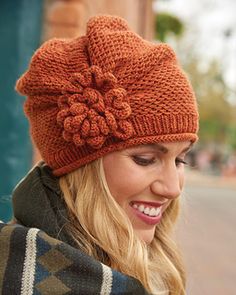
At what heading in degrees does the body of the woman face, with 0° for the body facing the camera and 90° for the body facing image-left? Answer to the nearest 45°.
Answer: approximately 315°

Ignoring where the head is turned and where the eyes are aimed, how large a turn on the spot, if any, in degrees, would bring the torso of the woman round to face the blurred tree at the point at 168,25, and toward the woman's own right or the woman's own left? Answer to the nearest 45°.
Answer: approximately 135° to the woman's own left

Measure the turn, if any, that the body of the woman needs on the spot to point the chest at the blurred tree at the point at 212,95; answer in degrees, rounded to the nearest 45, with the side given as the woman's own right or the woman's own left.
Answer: approximately 135° to the woman's own left

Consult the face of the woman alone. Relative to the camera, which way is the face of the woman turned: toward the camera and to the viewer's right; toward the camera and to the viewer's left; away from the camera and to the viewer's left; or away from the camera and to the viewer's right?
toward the camera and to the viewer's right
